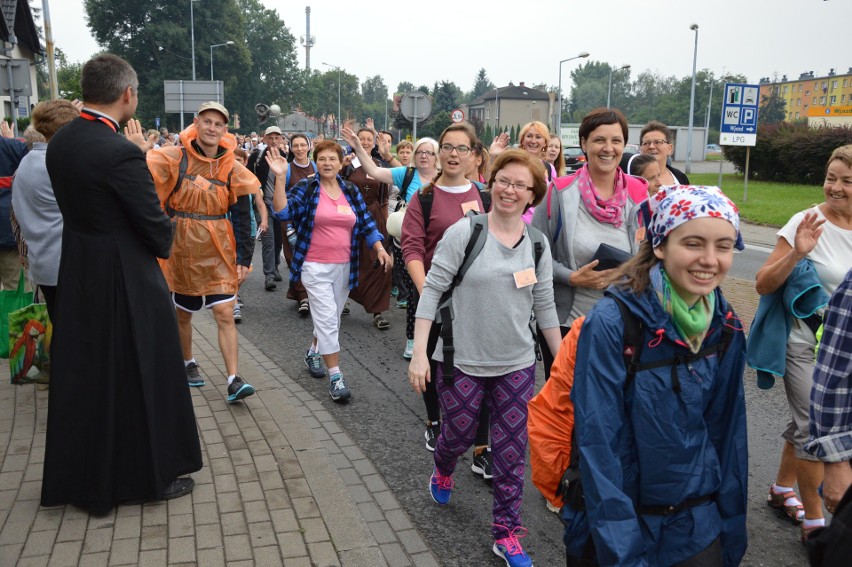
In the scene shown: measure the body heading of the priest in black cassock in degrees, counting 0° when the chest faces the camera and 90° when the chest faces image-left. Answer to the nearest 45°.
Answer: approximately 225°

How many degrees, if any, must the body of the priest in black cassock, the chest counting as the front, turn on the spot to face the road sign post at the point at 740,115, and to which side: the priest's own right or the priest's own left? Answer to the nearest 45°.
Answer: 0° — they already face it

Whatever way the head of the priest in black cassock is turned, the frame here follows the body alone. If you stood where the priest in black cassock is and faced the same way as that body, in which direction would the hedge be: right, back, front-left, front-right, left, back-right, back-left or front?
front

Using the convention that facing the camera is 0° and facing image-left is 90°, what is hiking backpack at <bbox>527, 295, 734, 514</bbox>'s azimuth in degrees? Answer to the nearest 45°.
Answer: approximately 135°

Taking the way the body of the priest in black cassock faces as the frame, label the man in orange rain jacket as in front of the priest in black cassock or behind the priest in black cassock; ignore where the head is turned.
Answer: in front

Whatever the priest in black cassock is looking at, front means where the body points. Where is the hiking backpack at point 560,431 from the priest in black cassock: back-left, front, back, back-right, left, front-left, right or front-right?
right

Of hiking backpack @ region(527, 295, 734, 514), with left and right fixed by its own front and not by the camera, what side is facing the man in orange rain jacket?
front
